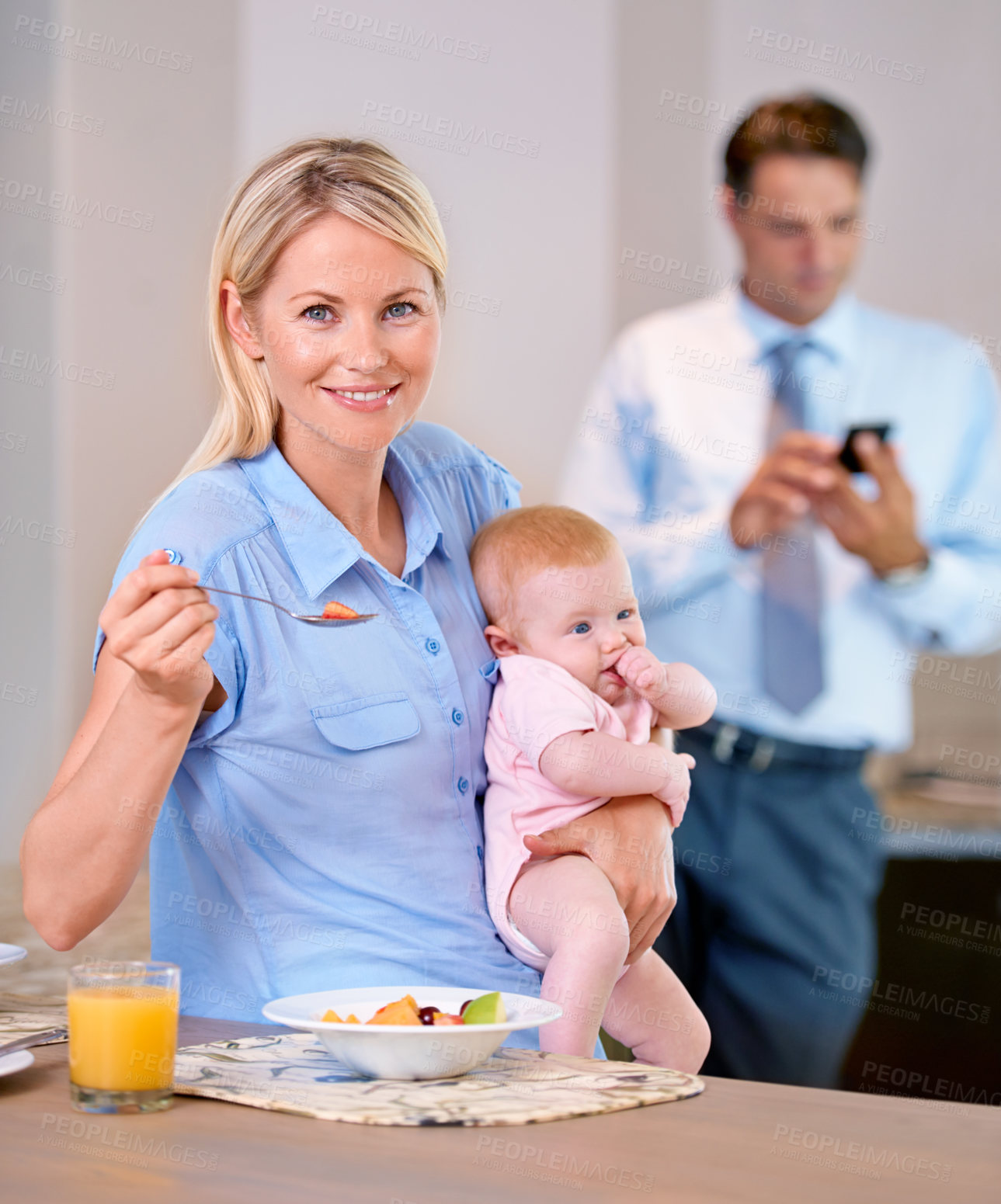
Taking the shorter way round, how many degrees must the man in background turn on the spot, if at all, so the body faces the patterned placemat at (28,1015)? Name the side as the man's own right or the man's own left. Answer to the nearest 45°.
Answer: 0° — they already face it

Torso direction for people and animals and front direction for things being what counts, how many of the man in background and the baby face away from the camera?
0

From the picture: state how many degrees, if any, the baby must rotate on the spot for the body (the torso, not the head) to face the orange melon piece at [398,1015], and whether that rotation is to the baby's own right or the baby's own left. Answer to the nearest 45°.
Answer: approximately 45° to the baby's own right

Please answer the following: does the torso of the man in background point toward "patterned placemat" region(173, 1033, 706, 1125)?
yes

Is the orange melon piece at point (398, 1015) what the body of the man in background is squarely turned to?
yes

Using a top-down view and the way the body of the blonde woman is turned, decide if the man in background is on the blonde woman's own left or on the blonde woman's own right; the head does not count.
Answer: on the blonde woman's own left

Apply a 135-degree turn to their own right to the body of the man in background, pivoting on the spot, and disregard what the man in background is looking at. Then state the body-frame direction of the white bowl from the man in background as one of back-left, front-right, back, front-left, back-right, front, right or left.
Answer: back-left

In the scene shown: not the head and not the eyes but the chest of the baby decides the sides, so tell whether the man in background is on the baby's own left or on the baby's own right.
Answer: on the baby's own left

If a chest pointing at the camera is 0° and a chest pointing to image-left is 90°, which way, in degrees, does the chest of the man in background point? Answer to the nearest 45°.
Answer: approximately 0°

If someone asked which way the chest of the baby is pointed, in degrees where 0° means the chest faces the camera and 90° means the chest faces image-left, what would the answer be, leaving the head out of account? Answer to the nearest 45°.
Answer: approximately 315°

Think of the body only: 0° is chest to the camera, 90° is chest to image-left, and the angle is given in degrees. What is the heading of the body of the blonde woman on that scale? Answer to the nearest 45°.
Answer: approximately 315°

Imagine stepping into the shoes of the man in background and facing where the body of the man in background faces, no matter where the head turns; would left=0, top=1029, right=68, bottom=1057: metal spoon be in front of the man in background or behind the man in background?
in front
